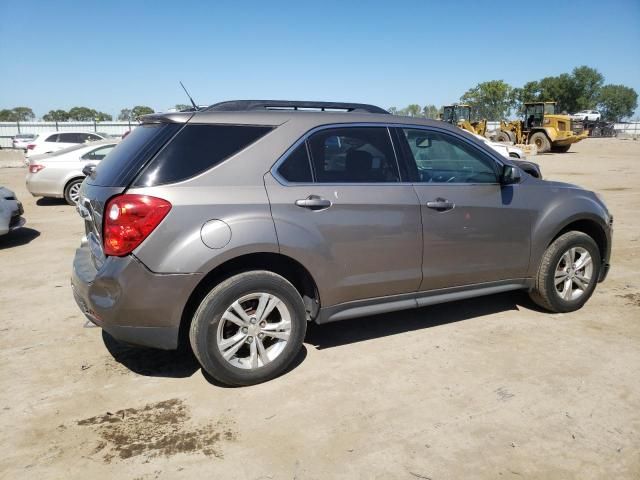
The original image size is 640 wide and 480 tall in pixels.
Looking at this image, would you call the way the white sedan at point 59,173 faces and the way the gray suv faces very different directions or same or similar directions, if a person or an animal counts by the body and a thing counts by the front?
same or similar directions

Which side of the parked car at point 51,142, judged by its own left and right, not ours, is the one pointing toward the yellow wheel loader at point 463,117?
front

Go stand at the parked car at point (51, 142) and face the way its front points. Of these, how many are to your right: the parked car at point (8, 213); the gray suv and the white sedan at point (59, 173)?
3

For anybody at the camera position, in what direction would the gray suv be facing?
facing away from the viewer and to the right of the viewer

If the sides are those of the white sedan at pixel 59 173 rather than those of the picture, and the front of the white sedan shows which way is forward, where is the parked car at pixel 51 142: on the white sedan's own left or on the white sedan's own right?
on the white sedan's own left

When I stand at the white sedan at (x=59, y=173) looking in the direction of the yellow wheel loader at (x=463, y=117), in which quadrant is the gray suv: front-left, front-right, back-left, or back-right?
back-right

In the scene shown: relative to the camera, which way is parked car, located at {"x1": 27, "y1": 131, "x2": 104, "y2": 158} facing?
to the viewer's right

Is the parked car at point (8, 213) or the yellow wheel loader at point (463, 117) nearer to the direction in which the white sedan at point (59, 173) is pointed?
the yellow wheel loader

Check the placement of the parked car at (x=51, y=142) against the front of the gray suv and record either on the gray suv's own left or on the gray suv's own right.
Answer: on the gray suv's own left

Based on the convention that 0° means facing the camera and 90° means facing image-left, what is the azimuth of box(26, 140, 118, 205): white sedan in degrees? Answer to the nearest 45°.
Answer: approximately 225°

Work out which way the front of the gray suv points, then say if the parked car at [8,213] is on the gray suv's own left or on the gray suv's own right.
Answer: on the gray suv's own left

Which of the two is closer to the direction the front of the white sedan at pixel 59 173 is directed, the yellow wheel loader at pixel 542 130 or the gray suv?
the yellow wheel loader

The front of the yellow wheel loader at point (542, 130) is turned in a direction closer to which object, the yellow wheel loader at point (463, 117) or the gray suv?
the yellow wheel loader
